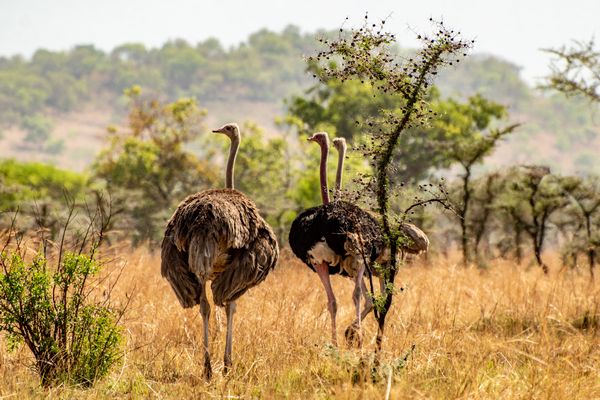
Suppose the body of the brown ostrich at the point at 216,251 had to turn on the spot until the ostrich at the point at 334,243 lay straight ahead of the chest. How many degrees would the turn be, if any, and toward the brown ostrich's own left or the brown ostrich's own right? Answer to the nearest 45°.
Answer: approximately 45° to the brown ostrich's own right

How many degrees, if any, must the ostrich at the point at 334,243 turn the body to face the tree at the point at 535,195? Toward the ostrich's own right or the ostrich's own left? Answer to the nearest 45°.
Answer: approximately 90° to the ostrich's own right

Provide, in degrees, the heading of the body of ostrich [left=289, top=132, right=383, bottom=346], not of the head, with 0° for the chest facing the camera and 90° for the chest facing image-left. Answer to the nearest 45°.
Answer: approximately 135°

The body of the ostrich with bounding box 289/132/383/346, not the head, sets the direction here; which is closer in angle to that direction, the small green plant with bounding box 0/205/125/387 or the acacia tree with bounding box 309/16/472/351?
the small green plant

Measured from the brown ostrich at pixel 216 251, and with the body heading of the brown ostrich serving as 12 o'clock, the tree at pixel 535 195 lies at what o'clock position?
The tree is roughly at 1 o'clock from the brown ostrich.

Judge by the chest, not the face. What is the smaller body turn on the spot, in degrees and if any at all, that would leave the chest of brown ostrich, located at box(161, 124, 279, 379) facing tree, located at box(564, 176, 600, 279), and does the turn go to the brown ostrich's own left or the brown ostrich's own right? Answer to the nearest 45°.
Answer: approximately 45° to the brown ostrich's own right

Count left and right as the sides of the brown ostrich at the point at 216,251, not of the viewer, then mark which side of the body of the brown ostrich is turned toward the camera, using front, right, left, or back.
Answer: back

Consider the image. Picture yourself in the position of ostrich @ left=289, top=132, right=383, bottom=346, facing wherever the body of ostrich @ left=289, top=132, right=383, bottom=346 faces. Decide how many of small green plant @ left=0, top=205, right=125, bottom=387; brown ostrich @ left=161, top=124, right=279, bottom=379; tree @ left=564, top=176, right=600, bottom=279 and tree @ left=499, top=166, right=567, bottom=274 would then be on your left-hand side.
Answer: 2

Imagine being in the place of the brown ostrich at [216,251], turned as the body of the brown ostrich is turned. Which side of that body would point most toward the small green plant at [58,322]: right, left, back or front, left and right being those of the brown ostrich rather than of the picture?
left

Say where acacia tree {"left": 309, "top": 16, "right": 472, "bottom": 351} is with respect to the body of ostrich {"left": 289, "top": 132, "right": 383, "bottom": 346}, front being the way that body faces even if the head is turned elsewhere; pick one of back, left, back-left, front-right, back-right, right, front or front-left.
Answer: back-left

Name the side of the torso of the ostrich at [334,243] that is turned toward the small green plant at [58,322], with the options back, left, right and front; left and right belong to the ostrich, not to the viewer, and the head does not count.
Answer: left
